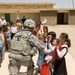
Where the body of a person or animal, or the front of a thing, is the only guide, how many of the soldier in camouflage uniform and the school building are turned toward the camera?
1

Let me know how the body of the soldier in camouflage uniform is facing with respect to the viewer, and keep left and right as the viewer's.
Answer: facing away from the viewer and to the right of the viewer

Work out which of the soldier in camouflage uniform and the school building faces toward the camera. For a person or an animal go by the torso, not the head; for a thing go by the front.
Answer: the school building

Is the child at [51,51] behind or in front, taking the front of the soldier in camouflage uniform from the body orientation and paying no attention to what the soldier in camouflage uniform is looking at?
in front

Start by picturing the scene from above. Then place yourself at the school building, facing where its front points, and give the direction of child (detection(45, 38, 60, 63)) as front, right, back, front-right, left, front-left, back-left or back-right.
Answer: front

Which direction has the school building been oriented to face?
toward the camera

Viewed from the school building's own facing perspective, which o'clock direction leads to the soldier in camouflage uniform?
The soldier in camouflage uniform is roughly at 12 o'clock from the school building.

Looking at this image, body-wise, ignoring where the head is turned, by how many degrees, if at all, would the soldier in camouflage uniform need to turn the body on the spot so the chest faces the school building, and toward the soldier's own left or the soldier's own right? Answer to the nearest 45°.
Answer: approximately 45° to the soldier's own left
